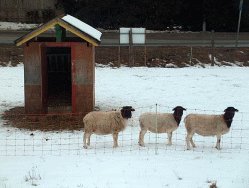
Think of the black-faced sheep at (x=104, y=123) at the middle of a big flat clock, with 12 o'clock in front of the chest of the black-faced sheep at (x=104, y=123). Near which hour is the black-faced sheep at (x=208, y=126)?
the black-faced sheep at (x=208, y=126) is roughly at 12 o'clock from the black-faced sheep at (x=104, y=123).

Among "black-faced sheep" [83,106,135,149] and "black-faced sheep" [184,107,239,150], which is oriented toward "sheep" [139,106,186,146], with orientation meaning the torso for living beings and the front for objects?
"black-faced sheep" [83,106,135,149]

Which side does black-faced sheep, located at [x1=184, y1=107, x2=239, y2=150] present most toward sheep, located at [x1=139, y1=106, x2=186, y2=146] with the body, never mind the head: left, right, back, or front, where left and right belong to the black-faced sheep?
back

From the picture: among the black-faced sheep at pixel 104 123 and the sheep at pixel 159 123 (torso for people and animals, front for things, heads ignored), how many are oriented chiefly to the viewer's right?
2

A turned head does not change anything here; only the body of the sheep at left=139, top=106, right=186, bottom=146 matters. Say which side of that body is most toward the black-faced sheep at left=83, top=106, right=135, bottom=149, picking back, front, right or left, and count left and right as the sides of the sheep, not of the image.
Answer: back

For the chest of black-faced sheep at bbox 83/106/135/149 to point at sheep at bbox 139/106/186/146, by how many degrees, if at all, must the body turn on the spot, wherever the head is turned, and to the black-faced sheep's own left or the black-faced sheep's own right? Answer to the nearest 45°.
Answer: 0° — it already faces it

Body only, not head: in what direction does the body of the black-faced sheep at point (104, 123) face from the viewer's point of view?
to the viewer's right

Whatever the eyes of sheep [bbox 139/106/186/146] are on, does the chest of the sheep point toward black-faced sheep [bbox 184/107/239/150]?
yes

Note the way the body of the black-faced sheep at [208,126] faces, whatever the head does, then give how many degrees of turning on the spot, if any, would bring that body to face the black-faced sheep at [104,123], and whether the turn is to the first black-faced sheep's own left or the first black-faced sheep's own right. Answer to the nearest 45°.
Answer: approximately 180°

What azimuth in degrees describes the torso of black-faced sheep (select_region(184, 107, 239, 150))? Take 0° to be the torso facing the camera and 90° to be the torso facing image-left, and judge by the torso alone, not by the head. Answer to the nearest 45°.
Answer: approximately 270°

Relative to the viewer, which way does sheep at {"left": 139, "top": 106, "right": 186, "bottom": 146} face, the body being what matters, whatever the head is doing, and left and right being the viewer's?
facing to the right of the viewer
